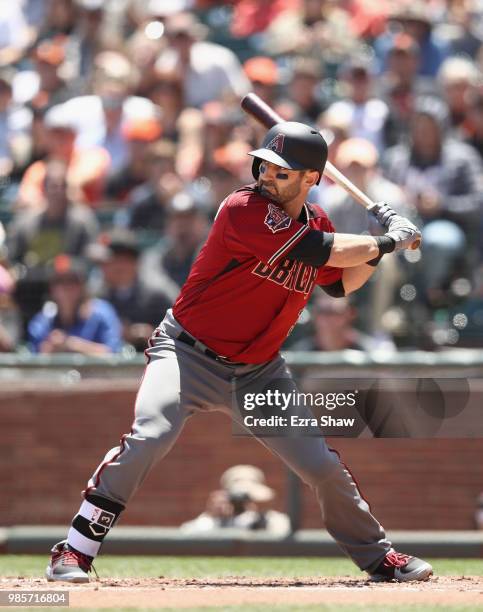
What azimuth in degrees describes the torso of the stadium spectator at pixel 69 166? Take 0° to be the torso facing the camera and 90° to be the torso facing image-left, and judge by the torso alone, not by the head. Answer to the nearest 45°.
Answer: approximately 0°

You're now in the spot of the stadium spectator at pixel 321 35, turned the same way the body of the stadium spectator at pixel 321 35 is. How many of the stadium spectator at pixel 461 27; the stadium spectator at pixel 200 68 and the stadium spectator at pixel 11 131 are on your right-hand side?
2

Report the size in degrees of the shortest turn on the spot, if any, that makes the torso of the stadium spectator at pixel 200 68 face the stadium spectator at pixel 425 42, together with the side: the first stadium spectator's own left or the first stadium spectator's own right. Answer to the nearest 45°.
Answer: approximately 135° to the first stadium spectator's own left

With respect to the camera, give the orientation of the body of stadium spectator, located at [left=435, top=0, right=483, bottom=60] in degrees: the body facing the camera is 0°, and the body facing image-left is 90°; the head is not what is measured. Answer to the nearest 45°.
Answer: approximately 0°

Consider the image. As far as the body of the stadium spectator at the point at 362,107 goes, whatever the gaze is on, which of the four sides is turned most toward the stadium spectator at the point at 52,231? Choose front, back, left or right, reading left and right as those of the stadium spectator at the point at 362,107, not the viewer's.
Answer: right

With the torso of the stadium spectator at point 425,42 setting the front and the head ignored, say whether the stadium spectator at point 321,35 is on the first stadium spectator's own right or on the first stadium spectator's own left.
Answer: on the first stadium spectator's own right

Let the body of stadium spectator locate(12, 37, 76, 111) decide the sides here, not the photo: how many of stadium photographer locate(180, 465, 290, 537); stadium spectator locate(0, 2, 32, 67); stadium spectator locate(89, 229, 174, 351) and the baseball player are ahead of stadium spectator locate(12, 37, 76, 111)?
3
